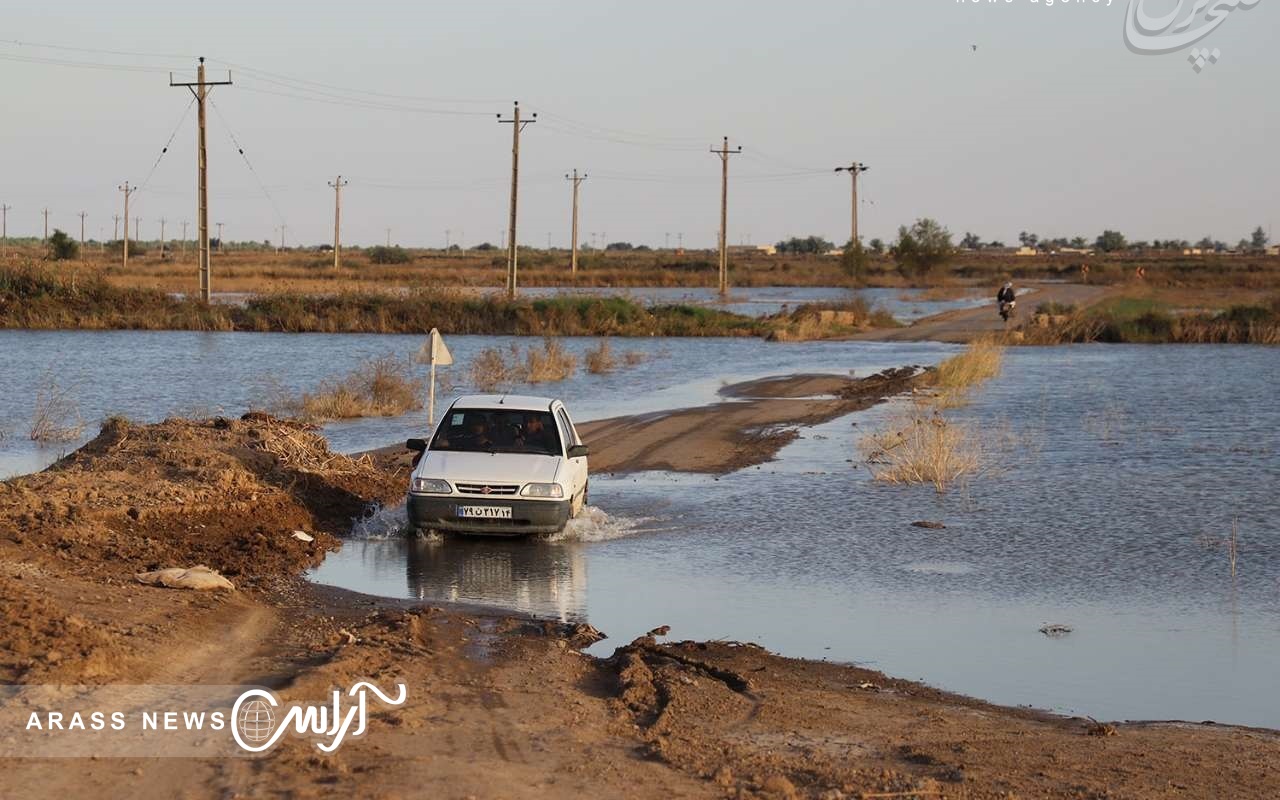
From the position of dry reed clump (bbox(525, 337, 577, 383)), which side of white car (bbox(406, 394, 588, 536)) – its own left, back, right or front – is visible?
back

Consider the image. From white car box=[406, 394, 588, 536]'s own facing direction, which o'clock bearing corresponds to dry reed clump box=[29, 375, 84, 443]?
The dry reed clump is roughly at 5 o'clock from the white car.

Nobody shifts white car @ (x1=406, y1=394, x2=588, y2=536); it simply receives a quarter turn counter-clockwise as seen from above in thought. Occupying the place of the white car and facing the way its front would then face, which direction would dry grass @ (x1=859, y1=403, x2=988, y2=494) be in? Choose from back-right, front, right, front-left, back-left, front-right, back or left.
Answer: front-left

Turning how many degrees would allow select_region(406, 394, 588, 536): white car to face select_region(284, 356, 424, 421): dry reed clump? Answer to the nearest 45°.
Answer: approximately 180°

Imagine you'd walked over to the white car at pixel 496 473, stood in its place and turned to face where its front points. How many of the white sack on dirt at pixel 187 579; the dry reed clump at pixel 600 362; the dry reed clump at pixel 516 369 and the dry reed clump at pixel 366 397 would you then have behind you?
3

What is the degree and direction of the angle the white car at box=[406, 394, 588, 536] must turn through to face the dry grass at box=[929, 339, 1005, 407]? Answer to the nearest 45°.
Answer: approximately 135° to its left

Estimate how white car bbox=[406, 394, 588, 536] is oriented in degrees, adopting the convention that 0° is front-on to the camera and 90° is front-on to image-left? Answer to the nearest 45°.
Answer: approximately 0°

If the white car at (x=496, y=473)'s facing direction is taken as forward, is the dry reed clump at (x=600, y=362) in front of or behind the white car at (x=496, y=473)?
behind

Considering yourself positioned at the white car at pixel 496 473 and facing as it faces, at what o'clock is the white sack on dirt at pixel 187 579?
The white sack on dirt is roughly at 1 o'clock from the white car.

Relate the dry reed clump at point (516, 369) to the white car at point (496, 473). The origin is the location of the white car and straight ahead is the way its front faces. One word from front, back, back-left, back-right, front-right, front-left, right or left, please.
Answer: back

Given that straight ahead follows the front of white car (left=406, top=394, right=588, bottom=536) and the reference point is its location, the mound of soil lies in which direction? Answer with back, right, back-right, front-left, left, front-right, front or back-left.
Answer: right
